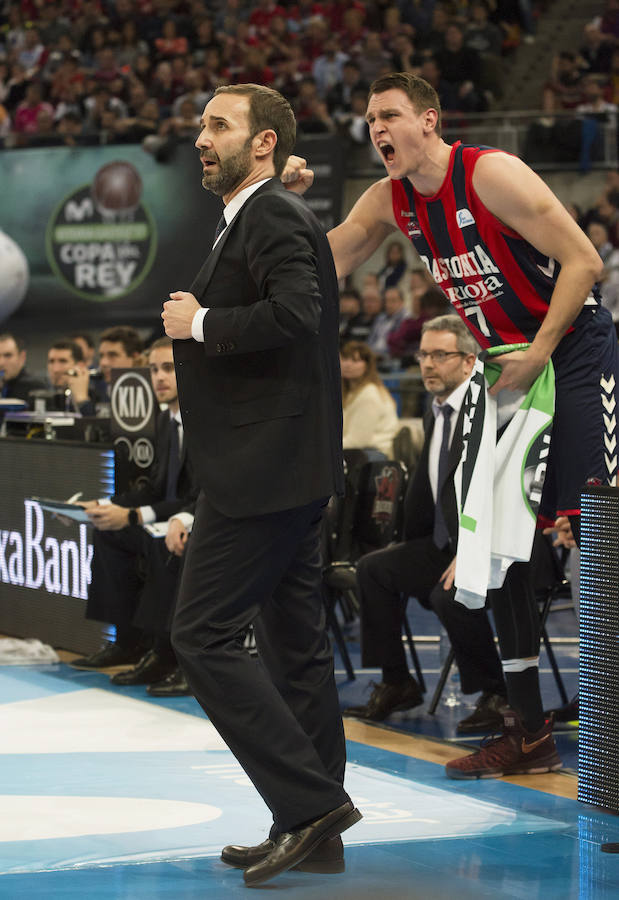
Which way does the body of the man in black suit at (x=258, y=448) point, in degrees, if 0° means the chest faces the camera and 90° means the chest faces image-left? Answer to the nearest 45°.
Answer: approximately 90°

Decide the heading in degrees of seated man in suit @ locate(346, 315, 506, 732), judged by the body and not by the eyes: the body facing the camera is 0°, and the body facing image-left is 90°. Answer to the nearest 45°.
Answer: approximately 45°

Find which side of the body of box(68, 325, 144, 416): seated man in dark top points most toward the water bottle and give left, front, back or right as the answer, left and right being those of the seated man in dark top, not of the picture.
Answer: left

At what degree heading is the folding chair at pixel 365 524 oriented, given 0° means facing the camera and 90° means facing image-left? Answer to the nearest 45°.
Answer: approximately 45°

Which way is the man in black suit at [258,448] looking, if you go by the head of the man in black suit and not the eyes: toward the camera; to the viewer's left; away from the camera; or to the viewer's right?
to the viewer's left

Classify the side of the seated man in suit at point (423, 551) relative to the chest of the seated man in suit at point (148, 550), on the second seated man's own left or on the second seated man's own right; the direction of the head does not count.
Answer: on the second seated man's own left

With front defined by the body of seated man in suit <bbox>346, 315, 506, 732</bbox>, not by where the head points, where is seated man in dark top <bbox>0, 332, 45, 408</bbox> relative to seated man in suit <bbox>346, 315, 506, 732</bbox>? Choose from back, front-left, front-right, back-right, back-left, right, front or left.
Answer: right

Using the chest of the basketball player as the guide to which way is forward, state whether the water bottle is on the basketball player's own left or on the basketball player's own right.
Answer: on the basketball player's own right

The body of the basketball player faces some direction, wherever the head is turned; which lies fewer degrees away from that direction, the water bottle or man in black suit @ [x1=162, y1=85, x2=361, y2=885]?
the man in black suit
